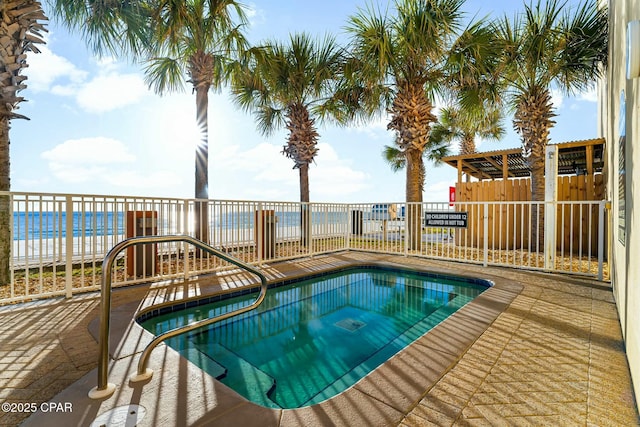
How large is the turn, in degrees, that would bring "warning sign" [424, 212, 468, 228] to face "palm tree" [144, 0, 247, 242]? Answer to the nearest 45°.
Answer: approximately 90° to its right

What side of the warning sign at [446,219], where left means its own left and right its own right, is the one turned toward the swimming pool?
front

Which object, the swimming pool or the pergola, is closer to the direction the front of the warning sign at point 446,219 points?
the swimming pool

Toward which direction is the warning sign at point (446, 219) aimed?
toward the camera

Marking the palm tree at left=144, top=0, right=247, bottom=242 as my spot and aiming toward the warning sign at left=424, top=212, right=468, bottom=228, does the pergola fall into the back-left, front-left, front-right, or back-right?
front-left

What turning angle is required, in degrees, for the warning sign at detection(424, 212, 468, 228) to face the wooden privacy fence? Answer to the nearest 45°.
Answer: approximately 135° to its left

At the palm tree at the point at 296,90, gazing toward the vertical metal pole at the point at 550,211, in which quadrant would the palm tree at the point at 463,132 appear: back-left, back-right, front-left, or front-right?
front-left

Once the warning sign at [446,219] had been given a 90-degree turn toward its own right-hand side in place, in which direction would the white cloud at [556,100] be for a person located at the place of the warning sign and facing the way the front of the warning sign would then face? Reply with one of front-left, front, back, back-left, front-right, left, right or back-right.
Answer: back-right

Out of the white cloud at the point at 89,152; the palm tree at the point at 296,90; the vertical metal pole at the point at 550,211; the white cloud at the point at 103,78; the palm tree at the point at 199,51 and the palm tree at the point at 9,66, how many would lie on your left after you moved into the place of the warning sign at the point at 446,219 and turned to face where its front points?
1

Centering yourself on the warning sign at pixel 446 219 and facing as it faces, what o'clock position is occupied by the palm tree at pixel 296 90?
The palm tree is roughly at 3 o'clock from the warning sign.

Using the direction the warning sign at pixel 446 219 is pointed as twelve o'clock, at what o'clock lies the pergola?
The pergola is roughly at 7 o'clock from the warning sign.

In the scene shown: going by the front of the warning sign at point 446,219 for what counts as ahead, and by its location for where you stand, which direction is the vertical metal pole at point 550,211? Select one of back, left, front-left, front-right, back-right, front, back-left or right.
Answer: left

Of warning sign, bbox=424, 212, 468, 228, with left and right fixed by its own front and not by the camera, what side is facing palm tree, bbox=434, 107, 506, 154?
back

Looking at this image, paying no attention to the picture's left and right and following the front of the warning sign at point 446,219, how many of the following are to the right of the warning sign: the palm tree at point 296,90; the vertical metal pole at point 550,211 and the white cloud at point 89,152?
2

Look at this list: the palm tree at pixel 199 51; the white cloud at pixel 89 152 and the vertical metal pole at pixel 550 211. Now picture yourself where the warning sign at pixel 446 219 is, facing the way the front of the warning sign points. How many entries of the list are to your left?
1
